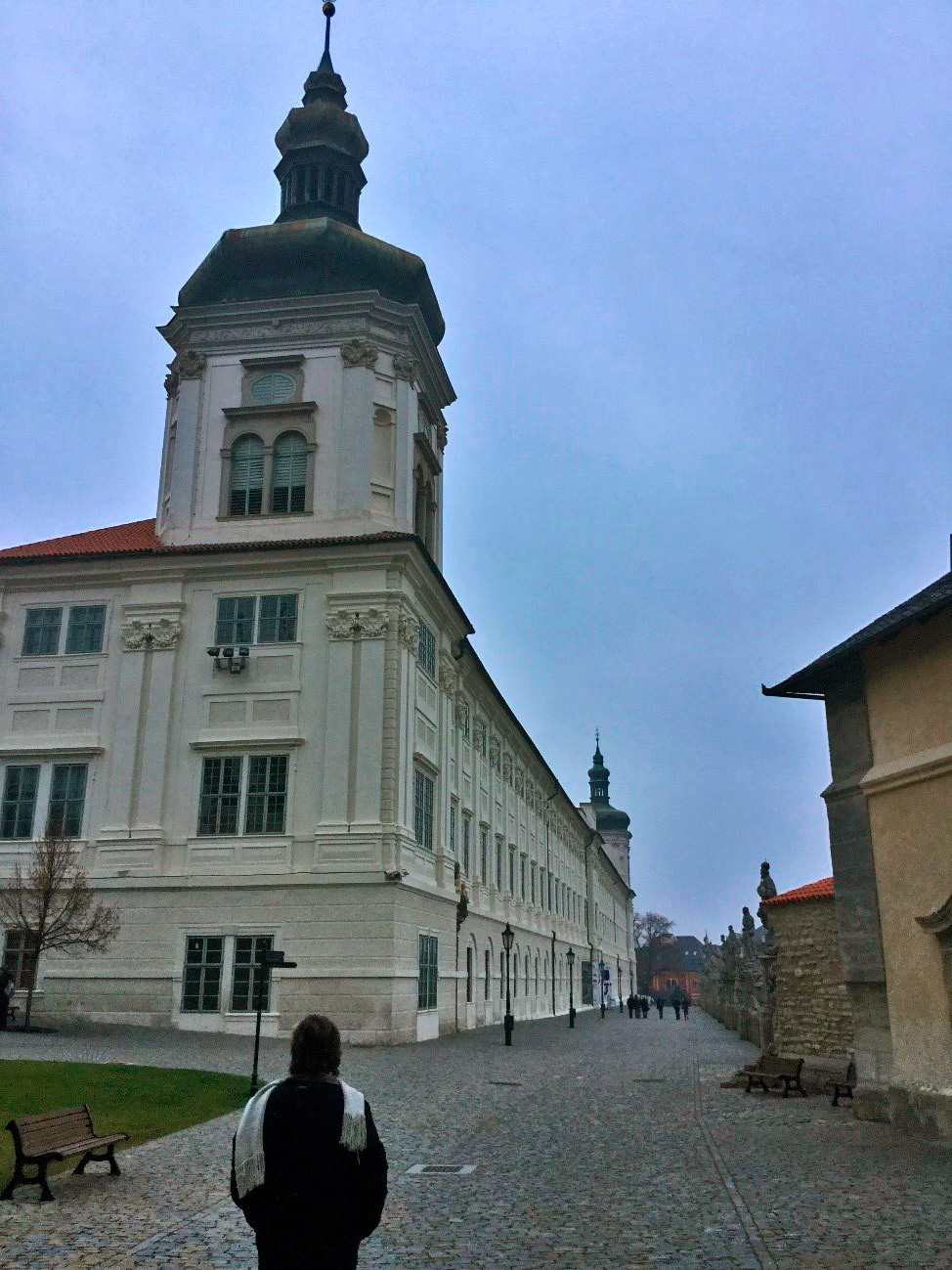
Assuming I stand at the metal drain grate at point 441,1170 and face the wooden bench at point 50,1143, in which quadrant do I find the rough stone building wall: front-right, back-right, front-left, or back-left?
back-right

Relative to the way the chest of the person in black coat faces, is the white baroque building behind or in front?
in front

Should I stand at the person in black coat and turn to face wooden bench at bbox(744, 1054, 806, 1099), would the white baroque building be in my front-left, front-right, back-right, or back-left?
front-left

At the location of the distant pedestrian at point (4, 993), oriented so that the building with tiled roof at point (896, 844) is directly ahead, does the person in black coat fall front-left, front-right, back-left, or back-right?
front-right

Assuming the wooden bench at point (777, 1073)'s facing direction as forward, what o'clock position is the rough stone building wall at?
The rough stone building wall is roughly at 5 o'clock from the wooden bench.

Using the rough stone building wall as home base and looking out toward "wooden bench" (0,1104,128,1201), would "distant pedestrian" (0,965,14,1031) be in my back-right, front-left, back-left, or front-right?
front-right

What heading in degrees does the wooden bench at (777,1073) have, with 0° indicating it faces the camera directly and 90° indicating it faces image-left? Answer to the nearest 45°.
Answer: approximately 45°

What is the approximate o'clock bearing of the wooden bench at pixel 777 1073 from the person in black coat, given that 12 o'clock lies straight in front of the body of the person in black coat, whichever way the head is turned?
The wooden bench is roughly at 1 o'clock from the person in black coat.

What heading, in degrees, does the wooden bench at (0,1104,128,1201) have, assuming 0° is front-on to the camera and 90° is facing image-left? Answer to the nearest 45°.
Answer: approximately 315°

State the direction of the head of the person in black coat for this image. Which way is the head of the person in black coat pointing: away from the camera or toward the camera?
away from the camera

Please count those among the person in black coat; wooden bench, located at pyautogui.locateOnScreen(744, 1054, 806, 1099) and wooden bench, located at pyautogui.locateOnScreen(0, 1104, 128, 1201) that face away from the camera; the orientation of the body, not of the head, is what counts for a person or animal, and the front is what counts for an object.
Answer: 1

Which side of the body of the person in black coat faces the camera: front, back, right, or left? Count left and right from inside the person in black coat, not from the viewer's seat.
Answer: back

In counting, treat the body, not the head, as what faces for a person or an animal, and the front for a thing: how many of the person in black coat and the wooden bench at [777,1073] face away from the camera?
1

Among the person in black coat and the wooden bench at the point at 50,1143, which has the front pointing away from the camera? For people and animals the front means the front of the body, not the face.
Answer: the person in black coat

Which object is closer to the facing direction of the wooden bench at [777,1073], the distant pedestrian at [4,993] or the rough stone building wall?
the distant pedestrian

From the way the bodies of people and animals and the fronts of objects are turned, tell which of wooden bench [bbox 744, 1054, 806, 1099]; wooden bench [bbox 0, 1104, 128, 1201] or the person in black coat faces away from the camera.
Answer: the person in black coat

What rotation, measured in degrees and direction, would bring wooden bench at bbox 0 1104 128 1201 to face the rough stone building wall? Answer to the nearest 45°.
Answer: approximately 90° to its left

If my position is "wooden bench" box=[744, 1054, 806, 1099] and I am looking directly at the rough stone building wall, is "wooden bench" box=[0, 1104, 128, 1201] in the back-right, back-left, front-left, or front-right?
back-left

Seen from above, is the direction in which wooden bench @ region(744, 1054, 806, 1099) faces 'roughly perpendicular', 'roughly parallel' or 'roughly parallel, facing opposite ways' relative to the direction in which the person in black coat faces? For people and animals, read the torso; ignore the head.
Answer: roughly perpendicular

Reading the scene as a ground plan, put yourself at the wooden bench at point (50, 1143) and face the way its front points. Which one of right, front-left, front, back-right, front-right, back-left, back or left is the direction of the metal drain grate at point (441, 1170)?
front-left

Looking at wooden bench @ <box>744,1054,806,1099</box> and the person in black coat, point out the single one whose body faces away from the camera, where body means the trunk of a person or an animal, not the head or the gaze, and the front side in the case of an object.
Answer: the person in black coat
